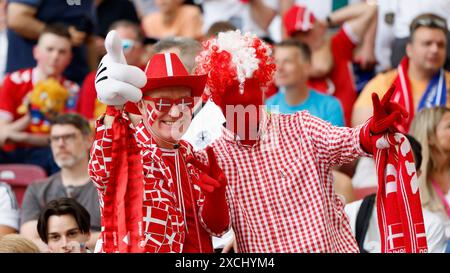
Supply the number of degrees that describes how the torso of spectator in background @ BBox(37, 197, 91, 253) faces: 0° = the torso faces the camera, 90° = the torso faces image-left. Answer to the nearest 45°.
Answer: approximately 0°

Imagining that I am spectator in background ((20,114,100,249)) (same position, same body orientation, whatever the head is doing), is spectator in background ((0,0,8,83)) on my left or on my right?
on my right

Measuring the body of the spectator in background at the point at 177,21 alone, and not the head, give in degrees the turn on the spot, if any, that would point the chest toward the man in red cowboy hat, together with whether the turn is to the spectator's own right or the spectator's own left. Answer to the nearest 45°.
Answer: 0° — they already face them

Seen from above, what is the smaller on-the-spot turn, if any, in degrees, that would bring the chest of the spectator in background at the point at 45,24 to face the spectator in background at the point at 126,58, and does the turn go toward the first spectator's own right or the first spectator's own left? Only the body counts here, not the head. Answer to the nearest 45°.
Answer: approximately 45° to the first spectator's own left

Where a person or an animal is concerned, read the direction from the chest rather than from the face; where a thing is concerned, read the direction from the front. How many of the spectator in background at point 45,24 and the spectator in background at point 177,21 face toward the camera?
2

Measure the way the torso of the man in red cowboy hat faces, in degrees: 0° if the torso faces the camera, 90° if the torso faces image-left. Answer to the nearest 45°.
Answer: approximately 315°
